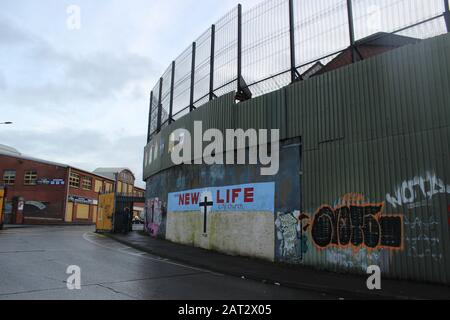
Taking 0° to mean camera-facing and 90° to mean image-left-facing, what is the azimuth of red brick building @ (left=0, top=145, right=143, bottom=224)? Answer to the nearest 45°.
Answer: approximately 315°

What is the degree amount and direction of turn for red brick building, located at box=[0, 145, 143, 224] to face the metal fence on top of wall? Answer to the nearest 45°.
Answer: approximately 45° to its right
